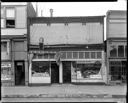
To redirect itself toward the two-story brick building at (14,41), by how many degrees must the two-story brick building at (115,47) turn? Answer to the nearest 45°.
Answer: approximately 90° to its right

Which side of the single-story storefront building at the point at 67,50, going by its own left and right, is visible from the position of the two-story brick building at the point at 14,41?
right

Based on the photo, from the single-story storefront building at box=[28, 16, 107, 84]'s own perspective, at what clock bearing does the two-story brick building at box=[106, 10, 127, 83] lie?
the two-story brick building at box=[106, 10, 127, 83] is roughly at 9 o'clock from the single-story storefront building at box=[28, 16, 107, 84].

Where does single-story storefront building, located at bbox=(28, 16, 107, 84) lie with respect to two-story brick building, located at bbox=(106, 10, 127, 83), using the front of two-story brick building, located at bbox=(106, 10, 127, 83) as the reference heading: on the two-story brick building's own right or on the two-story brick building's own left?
on the two-story brick building's own right

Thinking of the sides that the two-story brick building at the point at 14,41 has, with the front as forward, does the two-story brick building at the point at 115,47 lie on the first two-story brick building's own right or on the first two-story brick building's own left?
on the first two-story brick building's own left

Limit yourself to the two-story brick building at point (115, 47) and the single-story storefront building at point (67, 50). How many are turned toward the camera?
2

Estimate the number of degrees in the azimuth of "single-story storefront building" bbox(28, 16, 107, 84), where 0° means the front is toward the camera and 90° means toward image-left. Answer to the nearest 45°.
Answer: approximately 0°

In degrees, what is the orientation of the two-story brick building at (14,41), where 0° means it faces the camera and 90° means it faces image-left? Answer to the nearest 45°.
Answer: approximately 0°
